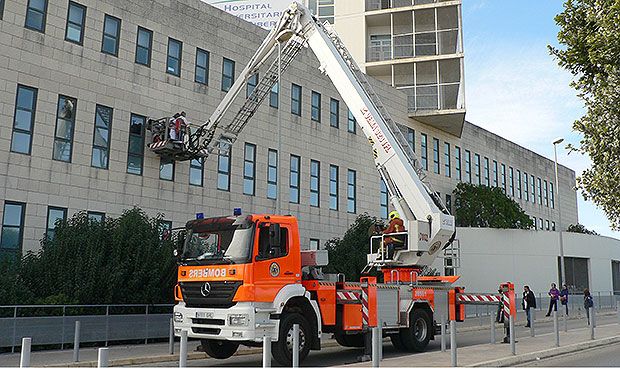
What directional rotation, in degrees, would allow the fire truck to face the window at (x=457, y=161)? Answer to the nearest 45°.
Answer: approximately 135° to its right

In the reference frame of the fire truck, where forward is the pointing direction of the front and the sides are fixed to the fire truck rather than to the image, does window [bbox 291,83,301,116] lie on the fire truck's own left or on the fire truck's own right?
on the fire truck's own right

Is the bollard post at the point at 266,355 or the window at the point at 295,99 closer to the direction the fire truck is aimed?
the bollard post

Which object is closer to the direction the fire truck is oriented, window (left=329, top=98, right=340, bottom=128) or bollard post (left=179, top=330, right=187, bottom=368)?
the bollard post

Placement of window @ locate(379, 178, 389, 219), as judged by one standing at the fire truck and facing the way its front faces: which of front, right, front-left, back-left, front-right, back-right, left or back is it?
back-right

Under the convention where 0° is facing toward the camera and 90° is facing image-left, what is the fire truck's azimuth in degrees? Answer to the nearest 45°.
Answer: approximately 45°

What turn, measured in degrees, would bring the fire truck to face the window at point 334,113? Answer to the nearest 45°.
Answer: approximately 135° to its right
